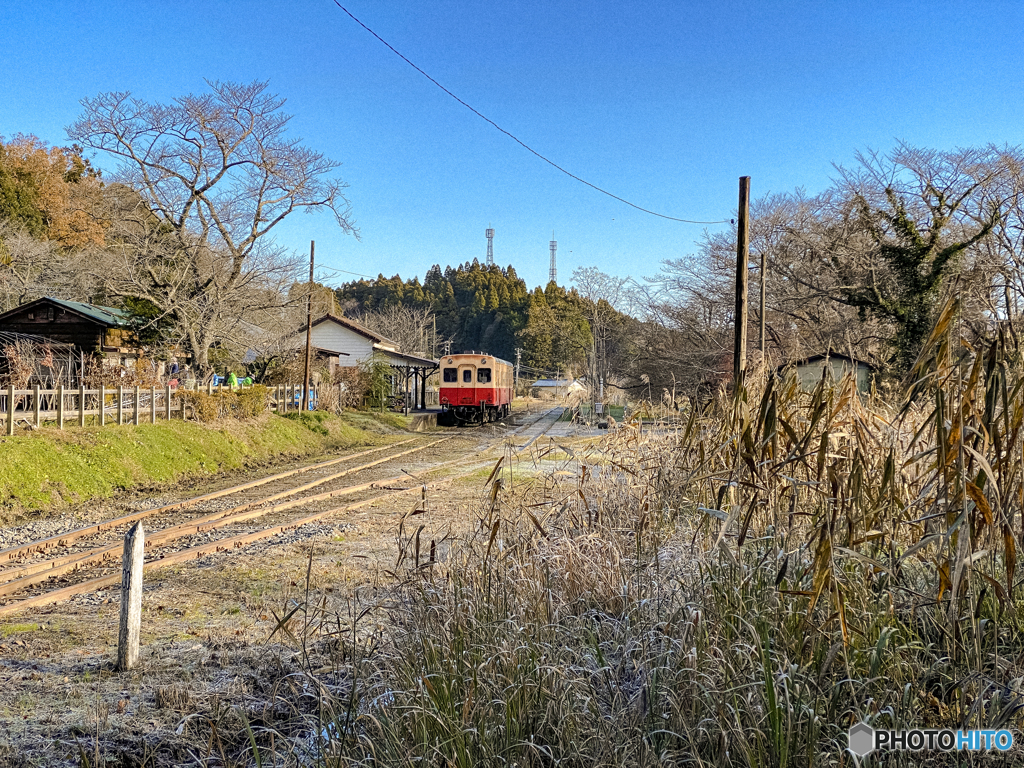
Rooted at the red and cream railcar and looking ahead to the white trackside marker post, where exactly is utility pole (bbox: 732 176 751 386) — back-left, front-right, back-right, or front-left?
front-left

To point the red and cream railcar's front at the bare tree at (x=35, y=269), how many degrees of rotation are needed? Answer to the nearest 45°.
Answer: approximately 90° to its right

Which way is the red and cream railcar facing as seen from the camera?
toward the camera

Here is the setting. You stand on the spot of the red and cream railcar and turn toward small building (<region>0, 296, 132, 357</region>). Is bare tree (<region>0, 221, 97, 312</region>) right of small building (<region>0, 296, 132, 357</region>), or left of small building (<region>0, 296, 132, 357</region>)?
right

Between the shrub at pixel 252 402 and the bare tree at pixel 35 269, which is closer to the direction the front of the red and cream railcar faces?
the shrub

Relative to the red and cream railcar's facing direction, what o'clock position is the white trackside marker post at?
The white trackside marker post is roughly at 12 o'clock from the red and cream railcar.

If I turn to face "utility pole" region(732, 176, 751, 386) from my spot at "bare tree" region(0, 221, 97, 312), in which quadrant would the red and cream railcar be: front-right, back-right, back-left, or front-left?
front-left

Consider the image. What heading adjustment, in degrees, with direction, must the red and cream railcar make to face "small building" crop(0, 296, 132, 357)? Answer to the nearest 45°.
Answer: approximately 45° to its right

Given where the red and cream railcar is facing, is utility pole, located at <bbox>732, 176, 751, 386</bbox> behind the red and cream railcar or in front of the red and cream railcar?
in front

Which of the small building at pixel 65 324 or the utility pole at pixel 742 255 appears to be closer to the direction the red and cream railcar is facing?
the utility pole

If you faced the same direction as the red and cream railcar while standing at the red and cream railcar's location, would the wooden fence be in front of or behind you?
in front
